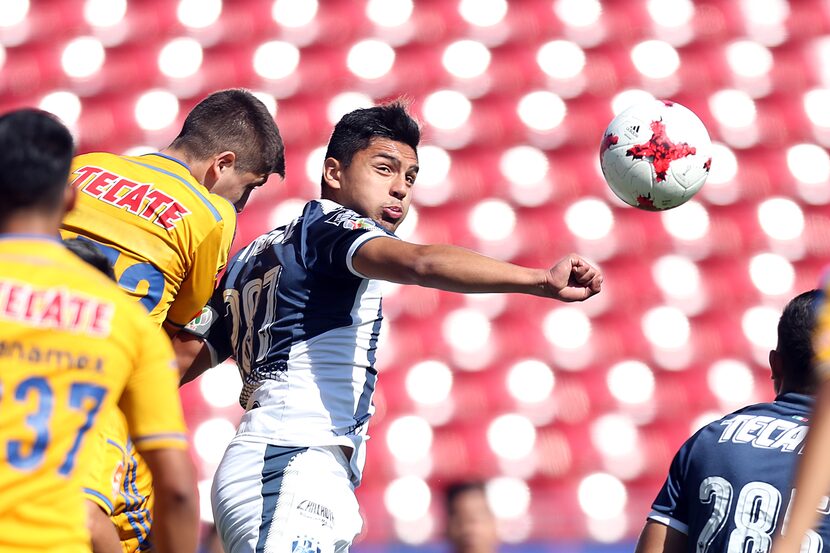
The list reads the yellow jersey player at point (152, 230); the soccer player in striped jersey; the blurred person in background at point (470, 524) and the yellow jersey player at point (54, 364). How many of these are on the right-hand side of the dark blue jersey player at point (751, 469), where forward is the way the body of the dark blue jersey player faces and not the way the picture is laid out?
0

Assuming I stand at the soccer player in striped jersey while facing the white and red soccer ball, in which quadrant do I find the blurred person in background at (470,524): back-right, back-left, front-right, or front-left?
front-left

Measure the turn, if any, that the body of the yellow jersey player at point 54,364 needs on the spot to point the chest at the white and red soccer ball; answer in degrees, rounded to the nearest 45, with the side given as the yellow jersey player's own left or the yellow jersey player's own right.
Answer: approximately 45° to the yellow jersey player's own right

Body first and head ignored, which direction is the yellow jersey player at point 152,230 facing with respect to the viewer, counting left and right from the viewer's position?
facing away from the viewer and to the right of the viewer

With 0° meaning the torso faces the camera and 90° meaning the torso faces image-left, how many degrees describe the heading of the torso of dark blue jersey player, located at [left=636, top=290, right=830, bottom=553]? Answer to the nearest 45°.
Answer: approximately 180°

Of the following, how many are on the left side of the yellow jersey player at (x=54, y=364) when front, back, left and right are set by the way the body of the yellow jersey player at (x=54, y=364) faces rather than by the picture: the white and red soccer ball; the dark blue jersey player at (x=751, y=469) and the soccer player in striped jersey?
0

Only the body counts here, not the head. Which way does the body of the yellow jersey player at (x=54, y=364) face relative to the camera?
away from the camera

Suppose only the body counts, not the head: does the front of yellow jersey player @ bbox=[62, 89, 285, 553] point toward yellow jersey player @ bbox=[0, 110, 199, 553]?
no

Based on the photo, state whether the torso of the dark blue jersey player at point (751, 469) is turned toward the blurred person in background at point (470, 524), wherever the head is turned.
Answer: yes

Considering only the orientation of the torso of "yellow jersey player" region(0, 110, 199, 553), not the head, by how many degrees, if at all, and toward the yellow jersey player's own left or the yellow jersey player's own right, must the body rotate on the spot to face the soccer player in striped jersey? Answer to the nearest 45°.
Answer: approximately 45° to the yellow jersey player's own right

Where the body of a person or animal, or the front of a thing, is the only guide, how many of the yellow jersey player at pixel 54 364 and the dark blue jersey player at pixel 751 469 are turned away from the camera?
2

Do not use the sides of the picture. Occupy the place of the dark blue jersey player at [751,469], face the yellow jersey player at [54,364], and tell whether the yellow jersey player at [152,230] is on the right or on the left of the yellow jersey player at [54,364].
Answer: right

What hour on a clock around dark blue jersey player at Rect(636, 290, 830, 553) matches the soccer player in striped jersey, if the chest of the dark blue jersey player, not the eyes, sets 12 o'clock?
The soccer player in striped jersey is roughly at 9 o'clock from the dark blue jersey player.

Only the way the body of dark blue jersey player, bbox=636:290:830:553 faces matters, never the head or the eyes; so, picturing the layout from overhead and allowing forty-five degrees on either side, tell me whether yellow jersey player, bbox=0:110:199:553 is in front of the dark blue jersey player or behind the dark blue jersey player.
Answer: behind

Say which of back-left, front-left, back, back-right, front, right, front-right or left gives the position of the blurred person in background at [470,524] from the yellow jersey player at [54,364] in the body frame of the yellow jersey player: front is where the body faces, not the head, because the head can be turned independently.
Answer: front-right

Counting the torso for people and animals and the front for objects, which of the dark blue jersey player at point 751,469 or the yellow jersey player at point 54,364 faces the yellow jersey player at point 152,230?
the yellow jersey player at point 54,364
